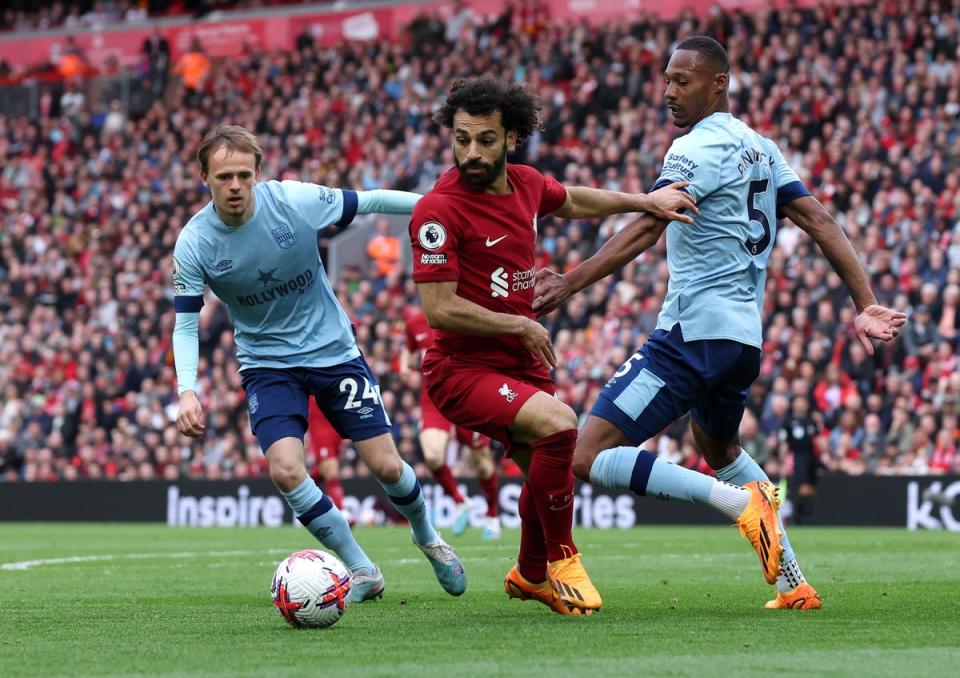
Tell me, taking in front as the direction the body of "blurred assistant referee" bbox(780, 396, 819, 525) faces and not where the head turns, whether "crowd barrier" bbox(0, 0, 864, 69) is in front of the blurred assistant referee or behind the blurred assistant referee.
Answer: behind

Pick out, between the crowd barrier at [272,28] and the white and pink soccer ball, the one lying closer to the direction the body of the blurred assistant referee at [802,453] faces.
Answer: the white and pink soccer ball

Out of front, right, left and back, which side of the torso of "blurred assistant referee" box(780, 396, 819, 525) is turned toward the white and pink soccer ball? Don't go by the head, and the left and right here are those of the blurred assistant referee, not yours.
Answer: front

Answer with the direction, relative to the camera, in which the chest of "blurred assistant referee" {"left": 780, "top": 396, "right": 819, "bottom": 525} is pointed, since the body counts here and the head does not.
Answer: toward the camera

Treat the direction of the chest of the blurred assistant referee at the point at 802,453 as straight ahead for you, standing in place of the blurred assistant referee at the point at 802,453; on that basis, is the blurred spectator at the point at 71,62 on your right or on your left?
on your right

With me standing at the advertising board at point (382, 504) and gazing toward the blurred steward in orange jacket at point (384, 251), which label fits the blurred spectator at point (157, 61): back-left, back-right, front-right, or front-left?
front-left

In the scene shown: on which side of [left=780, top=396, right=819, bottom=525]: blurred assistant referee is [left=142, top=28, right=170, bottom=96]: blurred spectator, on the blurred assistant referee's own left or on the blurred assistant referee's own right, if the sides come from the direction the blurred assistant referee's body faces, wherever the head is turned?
on the blurred assistant referee's own right

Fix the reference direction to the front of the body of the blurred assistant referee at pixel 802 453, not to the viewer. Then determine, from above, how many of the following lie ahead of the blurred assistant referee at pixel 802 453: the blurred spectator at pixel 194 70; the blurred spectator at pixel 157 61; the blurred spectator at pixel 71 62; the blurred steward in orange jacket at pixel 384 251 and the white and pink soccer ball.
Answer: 1

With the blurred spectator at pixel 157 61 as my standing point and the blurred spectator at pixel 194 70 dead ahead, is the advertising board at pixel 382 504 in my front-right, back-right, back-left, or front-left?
front-right

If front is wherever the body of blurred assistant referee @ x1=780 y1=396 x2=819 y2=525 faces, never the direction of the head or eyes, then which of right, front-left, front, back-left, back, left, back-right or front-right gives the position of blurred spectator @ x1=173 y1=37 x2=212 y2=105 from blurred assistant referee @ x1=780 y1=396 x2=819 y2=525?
back-right

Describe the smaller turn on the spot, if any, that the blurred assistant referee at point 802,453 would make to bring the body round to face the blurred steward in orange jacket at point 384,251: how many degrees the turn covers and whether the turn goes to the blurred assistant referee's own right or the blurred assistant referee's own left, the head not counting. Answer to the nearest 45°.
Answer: approximately 135° to the blurred assistant referee's own right
